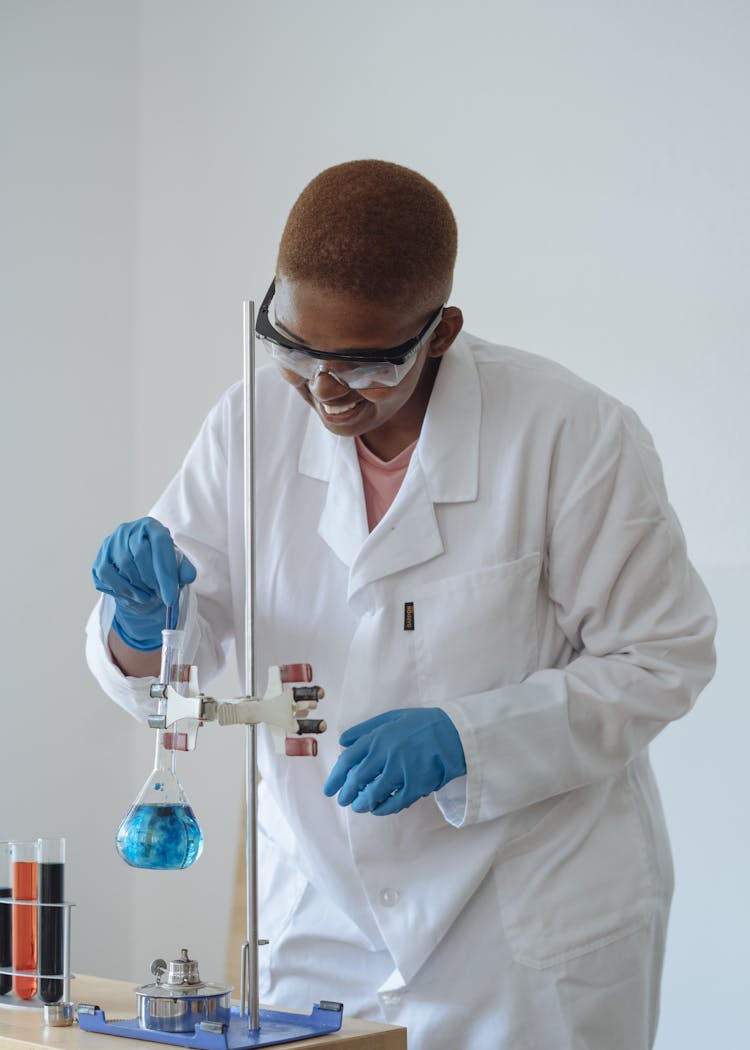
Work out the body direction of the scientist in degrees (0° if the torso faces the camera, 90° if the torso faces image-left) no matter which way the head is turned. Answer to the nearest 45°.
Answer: approximately 45°
